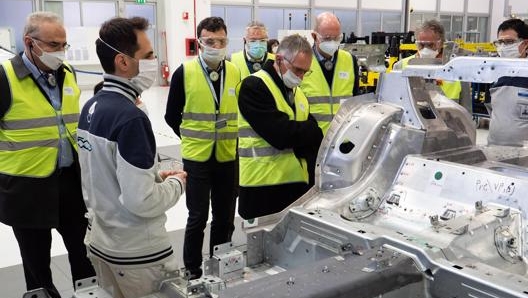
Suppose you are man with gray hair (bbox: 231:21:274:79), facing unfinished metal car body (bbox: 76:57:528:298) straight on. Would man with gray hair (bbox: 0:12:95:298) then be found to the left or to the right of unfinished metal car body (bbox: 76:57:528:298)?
right

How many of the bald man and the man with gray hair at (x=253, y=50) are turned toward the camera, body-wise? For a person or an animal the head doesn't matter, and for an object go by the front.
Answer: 2

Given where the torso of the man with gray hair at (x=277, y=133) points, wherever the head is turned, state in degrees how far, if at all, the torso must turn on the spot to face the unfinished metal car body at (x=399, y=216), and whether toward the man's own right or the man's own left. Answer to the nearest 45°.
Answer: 0° — they already face it

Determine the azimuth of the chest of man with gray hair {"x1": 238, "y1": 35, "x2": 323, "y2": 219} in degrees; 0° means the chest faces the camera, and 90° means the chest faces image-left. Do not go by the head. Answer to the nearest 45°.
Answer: approximately 315°

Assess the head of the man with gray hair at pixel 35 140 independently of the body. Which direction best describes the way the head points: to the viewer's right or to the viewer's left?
to the viewer's right

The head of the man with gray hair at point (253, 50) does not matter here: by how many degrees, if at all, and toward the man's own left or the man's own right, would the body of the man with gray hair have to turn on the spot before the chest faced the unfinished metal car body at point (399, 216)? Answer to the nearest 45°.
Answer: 0° — they already face it

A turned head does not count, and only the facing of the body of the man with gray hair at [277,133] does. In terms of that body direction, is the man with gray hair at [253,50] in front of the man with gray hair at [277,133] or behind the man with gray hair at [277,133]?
behind

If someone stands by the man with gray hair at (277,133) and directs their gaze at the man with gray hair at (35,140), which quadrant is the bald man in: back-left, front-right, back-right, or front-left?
back-right
